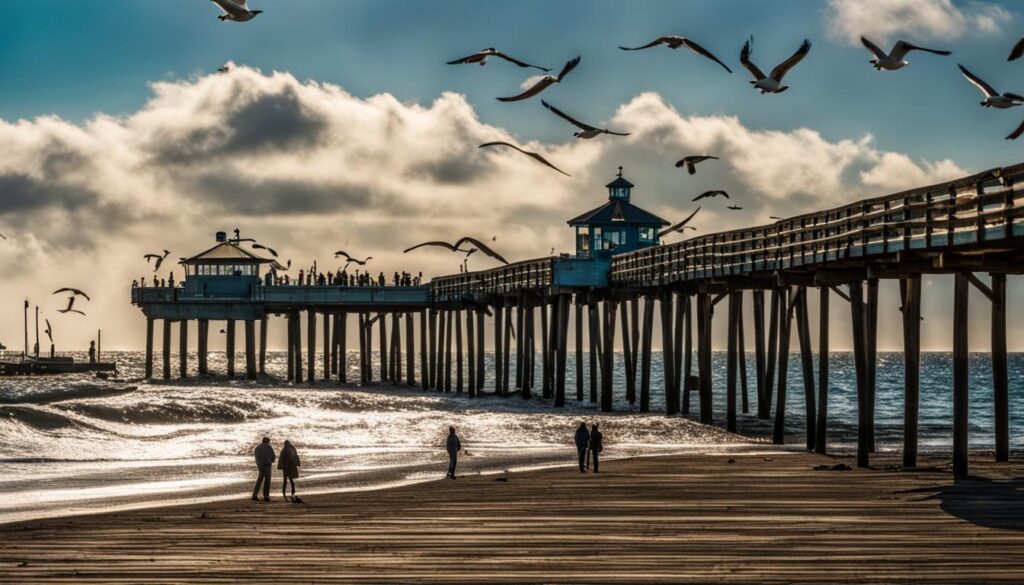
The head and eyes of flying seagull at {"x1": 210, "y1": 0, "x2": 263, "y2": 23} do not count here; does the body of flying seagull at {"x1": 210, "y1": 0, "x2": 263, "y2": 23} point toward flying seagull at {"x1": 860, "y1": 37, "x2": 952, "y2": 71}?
yes

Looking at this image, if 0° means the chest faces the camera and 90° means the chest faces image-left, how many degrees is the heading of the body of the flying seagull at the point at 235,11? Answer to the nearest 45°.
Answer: approximately 270°

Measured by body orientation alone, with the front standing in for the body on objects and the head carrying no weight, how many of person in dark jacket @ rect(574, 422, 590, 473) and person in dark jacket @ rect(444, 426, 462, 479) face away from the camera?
2

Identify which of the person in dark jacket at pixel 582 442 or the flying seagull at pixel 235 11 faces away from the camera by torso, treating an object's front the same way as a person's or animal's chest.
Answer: the person in dark jacket

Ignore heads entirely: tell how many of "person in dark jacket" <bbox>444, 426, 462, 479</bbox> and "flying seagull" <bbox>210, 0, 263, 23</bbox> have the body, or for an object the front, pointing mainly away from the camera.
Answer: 1

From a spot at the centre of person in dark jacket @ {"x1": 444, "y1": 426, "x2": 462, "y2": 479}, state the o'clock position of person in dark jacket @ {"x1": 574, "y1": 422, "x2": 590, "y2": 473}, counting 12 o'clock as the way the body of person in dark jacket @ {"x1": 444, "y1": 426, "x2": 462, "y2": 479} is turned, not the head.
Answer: person in dark jacket @ {"x1": 574, "y1": 422, "x2": 590, "y2": 473} is roughly at 3 o'clock from person in dark jacket @ {"x1": 444, "y1": 426, "x2": 462, "y2": 479}.

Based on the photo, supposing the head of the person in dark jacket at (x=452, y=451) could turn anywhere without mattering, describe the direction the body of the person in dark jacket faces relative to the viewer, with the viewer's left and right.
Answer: facing away from the viewer

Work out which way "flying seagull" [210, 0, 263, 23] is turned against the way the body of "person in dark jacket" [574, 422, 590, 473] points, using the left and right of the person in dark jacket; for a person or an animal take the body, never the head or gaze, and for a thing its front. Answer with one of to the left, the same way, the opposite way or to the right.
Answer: to the right

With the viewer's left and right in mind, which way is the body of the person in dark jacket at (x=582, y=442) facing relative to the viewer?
facing away from the viewer
